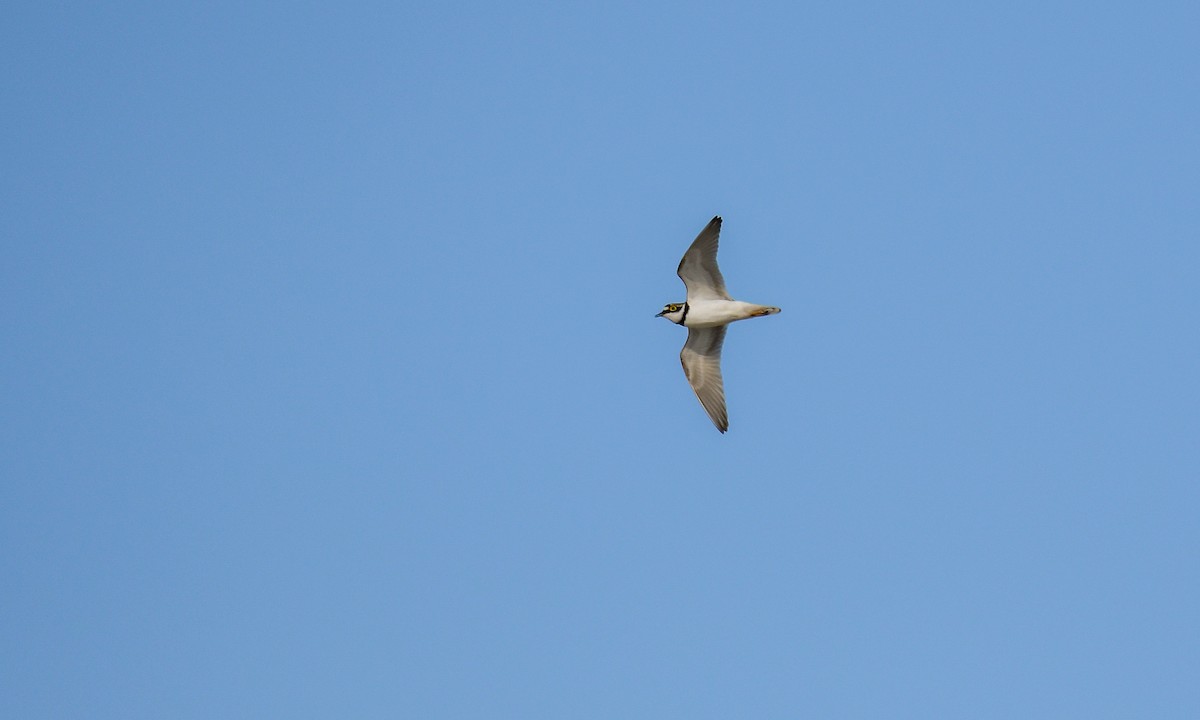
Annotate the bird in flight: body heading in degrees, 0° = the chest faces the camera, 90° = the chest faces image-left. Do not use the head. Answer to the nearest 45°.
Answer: approximately 90°
